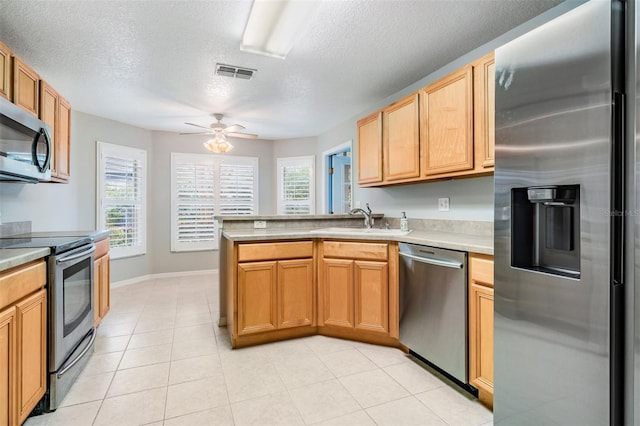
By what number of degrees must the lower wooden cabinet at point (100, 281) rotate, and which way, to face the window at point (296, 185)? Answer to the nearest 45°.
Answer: approximately 45° to its left

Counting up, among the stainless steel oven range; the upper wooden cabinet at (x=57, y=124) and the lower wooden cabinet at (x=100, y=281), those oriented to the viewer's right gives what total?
3

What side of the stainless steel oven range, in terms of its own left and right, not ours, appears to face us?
right

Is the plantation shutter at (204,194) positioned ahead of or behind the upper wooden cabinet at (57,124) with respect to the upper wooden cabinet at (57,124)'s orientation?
ahead

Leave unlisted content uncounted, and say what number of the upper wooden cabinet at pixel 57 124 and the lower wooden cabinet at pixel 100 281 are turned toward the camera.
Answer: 0

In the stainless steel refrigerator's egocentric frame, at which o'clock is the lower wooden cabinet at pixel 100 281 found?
The lower wooden cabinet is roughly at 1 o'clock from the stainless steel refrigerator.

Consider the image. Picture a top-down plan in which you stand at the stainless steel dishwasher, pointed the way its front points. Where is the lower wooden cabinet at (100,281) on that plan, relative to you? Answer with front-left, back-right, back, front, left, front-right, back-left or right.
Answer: front-right

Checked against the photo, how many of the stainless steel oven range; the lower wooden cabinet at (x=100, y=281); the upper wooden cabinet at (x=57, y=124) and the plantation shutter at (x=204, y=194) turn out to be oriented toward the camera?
1

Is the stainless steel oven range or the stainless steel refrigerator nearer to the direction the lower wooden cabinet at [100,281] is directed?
the stainless steel refrigerator

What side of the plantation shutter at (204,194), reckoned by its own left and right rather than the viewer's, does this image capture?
front

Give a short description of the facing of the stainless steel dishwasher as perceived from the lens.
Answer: facing the viewer and to the left of the viewer

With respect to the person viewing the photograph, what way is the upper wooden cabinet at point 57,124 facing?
facing to the right of the viewer

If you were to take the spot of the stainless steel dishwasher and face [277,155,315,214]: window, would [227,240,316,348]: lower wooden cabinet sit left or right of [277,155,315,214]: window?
left

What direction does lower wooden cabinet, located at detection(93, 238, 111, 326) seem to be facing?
to the viewer's right

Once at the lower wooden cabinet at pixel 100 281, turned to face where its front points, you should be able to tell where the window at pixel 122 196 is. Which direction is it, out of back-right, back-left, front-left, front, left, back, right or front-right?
left
